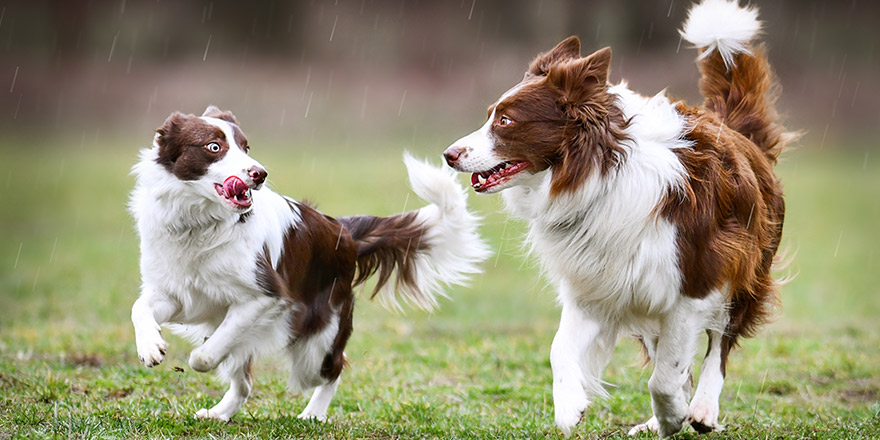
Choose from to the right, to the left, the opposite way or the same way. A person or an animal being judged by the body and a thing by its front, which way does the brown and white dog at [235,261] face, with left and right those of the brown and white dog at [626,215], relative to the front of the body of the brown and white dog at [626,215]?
the same way

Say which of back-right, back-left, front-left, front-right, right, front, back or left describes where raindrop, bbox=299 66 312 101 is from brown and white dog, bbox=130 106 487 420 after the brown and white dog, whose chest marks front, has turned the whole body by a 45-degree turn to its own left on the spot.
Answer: back

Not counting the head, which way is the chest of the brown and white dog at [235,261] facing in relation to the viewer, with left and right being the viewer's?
facing the viewer and to the left of the viewer

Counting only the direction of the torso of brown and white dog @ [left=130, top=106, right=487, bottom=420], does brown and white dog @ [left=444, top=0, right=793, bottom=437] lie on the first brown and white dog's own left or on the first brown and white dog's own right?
on the first brown and white dog's own left

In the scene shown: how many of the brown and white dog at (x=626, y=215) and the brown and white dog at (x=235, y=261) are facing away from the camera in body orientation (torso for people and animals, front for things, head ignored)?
0

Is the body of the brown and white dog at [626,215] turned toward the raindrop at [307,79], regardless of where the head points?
no

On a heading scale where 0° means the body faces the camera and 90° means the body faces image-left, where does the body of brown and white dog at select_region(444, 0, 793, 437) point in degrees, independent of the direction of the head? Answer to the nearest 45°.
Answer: approximately 45°

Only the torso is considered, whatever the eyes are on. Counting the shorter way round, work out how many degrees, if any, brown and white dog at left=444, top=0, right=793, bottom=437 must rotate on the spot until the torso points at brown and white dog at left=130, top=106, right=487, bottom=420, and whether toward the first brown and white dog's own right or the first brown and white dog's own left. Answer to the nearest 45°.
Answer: approximately 45° to the first brown and white dog's own right
